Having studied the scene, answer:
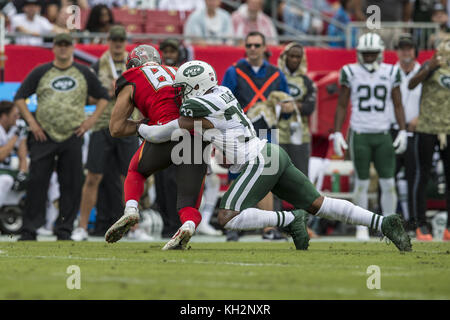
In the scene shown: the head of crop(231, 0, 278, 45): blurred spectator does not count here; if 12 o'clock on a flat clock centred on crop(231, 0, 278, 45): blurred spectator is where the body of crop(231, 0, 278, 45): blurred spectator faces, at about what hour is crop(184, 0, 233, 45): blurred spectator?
crop(184, 0, 233, 45): blurred spectator is roughly at 2 o'clock from crop(231, 0, 278, 45): blurred spectator.

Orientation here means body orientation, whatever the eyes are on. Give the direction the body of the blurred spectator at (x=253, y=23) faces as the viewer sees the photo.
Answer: toward the camera

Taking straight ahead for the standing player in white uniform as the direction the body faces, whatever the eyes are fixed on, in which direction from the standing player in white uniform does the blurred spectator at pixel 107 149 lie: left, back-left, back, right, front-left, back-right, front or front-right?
right

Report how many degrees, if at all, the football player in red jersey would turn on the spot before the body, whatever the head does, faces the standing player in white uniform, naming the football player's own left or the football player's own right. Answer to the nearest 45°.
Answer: approximately 90° to the football player's own right

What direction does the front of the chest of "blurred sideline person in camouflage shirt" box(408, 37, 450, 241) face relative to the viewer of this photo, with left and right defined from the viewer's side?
facing the viewer

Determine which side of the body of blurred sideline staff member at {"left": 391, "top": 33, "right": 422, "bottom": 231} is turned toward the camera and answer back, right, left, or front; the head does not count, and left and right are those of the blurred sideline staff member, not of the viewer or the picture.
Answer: front

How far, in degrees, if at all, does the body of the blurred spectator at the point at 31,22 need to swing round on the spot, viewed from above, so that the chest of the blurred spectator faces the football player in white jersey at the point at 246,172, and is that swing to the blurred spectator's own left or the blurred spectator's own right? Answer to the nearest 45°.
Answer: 0° — they already face them

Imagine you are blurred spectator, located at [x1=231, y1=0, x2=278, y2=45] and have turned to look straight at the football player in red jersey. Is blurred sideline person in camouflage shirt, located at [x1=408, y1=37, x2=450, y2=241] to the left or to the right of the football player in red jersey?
left

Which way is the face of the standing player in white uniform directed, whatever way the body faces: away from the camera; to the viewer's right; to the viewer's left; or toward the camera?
toward the camera

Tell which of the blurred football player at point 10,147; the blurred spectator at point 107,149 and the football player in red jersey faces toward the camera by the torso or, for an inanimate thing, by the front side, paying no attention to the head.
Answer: the blurred spectator at point 107,149

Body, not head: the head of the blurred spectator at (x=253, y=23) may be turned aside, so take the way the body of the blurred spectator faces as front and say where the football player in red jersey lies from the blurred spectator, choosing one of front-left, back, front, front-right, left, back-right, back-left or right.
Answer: front
